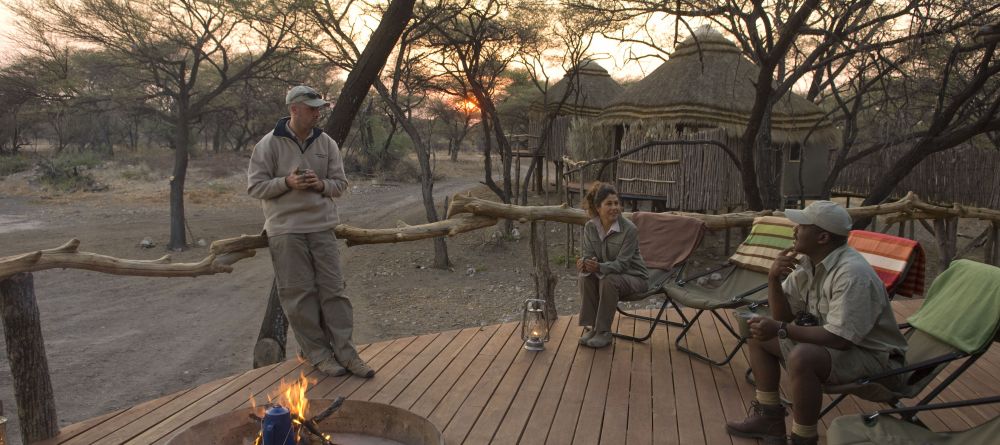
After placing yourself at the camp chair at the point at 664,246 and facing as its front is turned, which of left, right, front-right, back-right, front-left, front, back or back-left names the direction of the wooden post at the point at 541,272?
front-right

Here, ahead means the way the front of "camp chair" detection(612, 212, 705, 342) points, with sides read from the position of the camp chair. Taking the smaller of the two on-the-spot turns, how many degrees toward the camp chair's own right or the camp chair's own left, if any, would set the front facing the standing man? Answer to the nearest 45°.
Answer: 0° — it already faces them

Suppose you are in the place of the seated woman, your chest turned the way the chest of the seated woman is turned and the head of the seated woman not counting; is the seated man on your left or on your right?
on your left

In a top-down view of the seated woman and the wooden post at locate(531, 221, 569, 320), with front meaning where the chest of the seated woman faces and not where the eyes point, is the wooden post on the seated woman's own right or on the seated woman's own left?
on the seated woman's own right

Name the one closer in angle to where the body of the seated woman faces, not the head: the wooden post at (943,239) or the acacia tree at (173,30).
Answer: the acacia tree

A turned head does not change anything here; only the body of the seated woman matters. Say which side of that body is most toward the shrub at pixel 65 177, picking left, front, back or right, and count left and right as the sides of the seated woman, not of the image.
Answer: right

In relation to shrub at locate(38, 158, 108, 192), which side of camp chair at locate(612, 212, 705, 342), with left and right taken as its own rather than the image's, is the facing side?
right

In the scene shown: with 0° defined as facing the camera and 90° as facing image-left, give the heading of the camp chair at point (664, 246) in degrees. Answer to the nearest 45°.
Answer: approximately 45°

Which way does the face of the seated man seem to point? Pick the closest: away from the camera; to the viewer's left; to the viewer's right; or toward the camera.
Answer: to the viewer's left

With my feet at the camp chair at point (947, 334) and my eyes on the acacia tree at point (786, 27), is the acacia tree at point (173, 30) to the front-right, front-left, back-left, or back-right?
front-left

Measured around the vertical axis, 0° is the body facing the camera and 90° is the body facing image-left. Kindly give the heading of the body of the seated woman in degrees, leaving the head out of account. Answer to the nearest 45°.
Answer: approximately 45°

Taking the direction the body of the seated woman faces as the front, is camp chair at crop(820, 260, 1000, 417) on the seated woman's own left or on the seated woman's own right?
on the seated woman's own left

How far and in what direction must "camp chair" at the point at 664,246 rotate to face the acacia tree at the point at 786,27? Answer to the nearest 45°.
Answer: approximately 135° to its right

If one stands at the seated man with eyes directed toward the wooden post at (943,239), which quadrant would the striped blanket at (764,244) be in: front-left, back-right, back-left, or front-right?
front-left

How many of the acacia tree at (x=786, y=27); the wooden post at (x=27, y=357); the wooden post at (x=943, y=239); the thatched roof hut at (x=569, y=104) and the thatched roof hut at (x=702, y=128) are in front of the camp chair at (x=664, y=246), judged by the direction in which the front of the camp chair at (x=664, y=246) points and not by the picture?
1

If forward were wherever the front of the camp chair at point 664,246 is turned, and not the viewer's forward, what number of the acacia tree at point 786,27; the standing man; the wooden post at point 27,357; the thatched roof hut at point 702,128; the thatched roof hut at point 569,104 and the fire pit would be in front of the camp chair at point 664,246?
3

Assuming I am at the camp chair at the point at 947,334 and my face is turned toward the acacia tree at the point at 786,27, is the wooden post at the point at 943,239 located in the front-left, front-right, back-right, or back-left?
front-right
